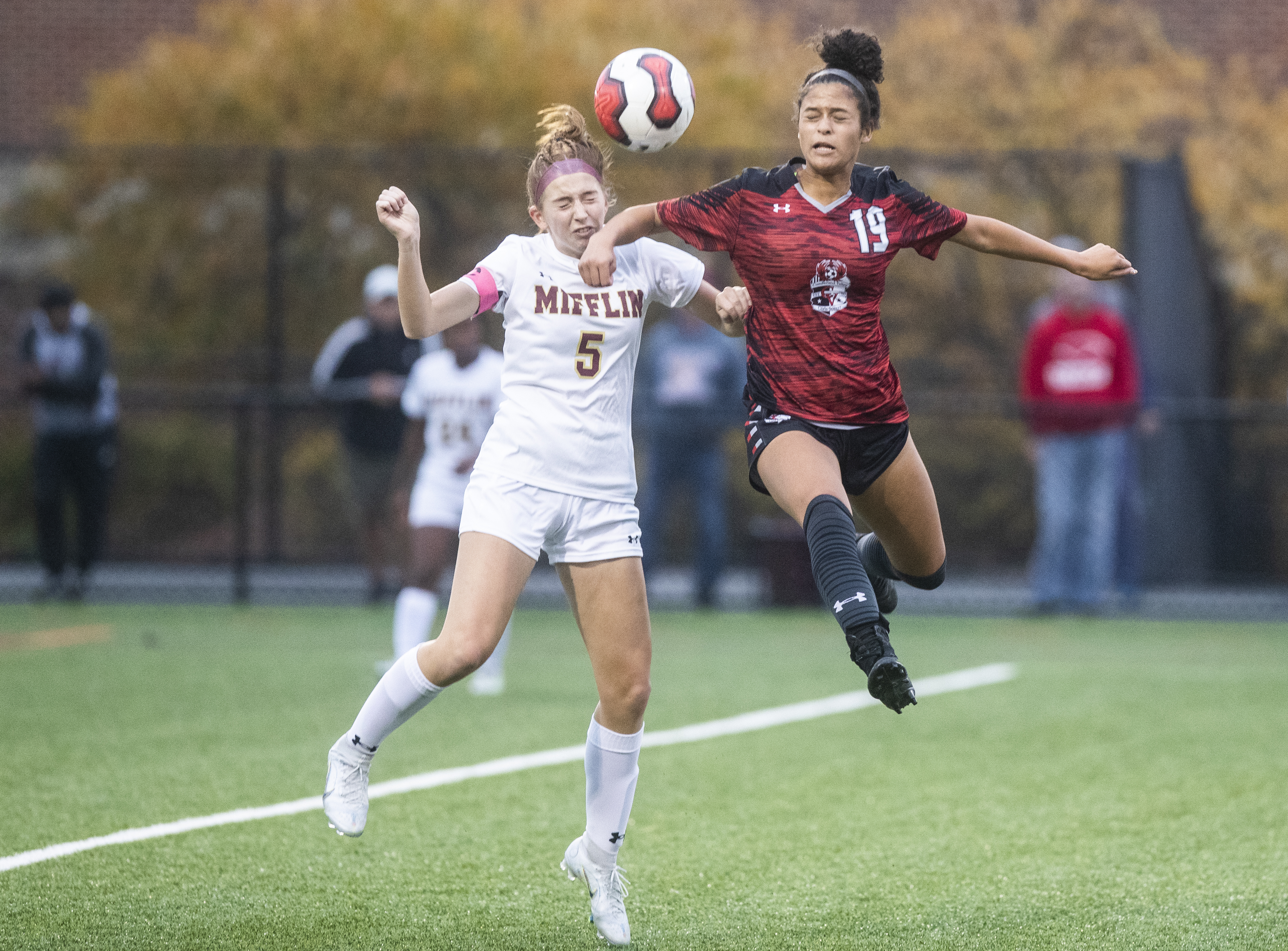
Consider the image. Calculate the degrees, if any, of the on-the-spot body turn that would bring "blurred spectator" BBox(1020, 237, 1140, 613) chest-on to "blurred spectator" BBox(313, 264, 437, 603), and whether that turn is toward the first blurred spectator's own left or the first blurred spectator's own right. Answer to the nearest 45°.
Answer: approximately 90° to the first blurred spectator's own right

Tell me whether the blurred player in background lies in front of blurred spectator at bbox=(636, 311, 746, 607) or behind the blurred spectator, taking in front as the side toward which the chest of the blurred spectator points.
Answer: in front

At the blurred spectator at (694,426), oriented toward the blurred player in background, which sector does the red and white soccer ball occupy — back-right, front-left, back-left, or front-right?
front-left

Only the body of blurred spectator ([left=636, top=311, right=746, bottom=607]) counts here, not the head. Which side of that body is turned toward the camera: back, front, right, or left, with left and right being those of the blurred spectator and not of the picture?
front

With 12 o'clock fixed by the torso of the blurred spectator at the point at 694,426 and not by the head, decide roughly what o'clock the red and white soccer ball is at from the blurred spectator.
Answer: The red and white soccer ball is roughly at 12 o'clock from the blurred spectator.

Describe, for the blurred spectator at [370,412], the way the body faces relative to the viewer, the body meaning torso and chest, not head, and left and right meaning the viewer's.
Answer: facing the viewer and to the right of the viewer

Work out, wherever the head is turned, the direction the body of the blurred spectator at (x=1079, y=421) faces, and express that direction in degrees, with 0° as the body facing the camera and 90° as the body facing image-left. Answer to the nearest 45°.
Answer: approximately 0°

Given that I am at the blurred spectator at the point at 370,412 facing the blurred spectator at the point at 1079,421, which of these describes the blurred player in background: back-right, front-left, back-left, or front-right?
front-right

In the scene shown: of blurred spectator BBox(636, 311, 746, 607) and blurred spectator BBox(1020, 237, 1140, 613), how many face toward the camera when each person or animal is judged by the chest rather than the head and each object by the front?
2

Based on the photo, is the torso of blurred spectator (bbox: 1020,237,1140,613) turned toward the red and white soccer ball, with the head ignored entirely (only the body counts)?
yes

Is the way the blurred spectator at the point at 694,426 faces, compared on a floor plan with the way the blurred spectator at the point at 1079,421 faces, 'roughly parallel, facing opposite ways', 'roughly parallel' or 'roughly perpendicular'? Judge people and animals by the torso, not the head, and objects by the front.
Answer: roughly parallel

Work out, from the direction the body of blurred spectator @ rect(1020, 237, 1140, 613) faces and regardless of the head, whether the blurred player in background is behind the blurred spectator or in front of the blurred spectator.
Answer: in front
